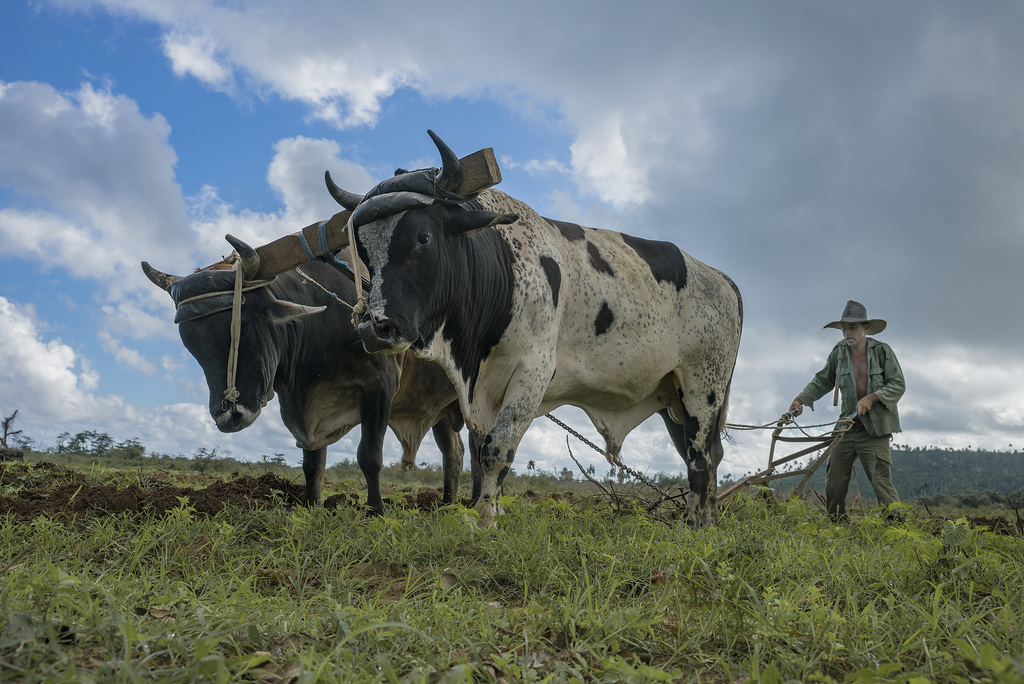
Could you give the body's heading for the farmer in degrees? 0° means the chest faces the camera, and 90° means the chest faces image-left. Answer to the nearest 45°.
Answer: approximately 45°

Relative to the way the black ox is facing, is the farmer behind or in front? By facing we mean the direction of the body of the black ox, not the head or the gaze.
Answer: behind

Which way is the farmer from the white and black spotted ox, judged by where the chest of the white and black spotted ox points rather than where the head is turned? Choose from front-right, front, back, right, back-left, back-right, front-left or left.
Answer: back

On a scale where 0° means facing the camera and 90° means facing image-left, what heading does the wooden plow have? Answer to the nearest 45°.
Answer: approximately 90°

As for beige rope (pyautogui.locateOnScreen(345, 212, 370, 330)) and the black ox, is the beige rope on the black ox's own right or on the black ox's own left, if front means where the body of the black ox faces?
on the black ox's own left

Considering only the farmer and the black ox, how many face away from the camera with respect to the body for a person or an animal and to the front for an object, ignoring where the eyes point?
0

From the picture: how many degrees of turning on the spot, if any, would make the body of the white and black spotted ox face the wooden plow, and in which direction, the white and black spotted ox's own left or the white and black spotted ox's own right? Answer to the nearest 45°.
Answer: approximately 180°

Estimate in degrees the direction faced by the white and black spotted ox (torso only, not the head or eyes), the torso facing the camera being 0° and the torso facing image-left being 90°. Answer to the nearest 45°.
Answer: approximately 45°

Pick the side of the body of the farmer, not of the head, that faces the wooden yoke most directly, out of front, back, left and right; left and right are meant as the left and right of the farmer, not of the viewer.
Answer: front

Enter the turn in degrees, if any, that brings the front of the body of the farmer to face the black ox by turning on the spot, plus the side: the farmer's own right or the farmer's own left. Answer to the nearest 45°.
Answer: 0° — they already face it

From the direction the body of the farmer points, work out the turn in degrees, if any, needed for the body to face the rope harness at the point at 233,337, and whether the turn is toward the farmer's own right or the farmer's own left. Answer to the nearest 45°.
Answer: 0° — they already face it
